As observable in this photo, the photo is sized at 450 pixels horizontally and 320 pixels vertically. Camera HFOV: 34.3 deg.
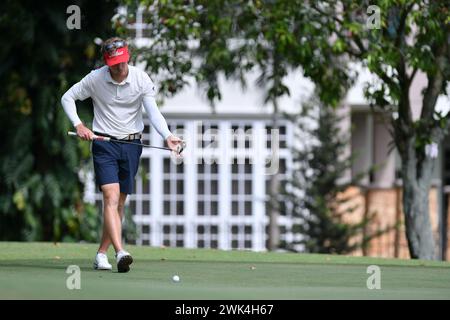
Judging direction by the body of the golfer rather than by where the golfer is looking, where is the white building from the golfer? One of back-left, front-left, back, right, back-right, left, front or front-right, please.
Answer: back

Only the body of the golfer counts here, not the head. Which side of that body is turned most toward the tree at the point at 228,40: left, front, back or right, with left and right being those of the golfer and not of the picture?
back

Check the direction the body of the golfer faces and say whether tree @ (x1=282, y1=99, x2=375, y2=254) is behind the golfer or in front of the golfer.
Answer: behind

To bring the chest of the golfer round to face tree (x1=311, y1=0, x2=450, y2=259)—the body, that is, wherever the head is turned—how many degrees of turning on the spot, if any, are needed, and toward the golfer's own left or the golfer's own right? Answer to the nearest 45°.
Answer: approximately 135° to the golfer's own left

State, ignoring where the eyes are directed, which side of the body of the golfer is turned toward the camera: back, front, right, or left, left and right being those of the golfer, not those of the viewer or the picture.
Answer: front

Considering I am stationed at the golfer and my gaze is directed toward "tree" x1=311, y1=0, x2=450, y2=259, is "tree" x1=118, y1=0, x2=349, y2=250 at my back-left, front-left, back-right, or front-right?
front-left
